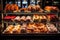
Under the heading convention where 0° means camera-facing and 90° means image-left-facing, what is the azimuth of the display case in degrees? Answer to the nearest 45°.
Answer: approximately 0°
